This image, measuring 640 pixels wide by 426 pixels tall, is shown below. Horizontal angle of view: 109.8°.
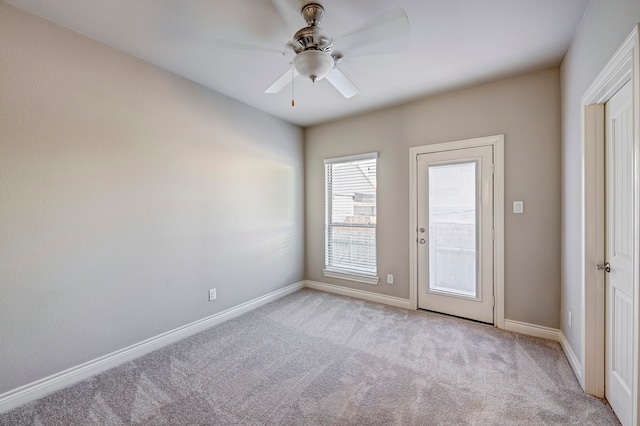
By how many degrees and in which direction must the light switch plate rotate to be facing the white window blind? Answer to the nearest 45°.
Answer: approximately 90° to its right

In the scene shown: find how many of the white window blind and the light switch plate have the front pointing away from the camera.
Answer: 0

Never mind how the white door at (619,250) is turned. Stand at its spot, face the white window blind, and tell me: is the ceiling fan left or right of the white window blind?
left

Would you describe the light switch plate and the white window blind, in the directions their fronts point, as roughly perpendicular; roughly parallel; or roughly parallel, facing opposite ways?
roughly parallel

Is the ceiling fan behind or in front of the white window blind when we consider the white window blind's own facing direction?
in front

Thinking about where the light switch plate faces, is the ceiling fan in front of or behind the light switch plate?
in front

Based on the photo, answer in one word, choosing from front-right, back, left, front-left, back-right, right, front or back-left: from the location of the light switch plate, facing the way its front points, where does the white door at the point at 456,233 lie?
right

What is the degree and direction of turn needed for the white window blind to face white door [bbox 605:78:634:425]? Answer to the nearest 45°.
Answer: approximately 90° to its left

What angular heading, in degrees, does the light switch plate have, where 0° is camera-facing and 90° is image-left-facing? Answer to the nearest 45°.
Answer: approximately 0°

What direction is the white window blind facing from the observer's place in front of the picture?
facing the viewer and to the left of the viewer

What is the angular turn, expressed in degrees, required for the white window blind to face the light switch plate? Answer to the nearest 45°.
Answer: approximately 90° to its left

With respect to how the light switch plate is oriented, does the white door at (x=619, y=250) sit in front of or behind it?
in front
